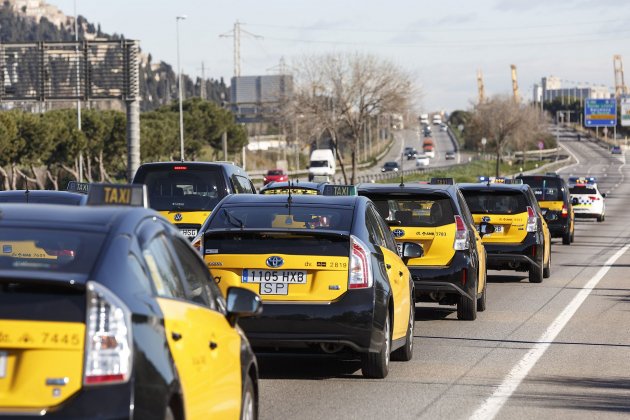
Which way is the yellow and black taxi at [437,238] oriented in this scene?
away from the camera

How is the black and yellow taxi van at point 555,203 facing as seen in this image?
away from the camera

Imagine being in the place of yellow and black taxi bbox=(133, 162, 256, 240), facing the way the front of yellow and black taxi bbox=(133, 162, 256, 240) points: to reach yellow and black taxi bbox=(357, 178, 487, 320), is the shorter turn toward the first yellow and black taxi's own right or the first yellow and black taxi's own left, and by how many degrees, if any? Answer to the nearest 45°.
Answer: approximately 135° to the first yellow and black taxi's own right

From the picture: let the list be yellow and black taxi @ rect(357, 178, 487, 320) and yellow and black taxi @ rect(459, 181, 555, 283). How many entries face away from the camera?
2

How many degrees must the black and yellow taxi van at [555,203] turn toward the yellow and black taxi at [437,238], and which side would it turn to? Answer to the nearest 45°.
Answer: approximately 180°

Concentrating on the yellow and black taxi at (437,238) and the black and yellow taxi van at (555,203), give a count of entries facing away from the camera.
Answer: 2

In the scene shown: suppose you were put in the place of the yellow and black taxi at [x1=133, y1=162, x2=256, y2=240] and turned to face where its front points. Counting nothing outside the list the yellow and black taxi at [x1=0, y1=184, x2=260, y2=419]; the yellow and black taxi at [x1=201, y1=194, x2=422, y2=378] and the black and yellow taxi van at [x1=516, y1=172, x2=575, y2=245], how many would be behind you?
2

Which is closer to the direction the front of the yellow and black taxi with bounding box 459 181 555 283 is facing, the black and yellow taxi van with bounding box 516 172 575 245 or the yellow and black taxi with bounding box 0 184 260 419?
the black and yellow taxi van

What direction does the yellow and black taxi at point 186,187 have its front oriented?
away from the camera

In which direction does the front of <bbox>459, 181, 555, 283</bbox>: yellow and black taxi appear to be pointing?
away from the camera

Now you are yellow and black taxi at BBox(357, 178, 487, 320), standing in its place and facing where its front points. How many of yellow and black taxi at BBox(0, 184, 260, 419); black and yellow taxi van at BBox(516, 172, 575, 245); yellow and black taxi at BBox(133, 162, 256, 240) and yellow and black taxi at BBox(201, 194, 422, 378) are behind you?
2

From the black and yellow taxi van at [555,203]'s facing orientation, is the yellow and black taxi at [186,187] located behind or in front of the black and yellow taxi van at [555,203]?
behind

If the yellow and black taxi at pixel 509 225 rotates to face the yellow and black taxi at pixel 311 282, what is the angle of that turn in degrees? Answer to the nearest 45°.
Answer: approximately 180°
